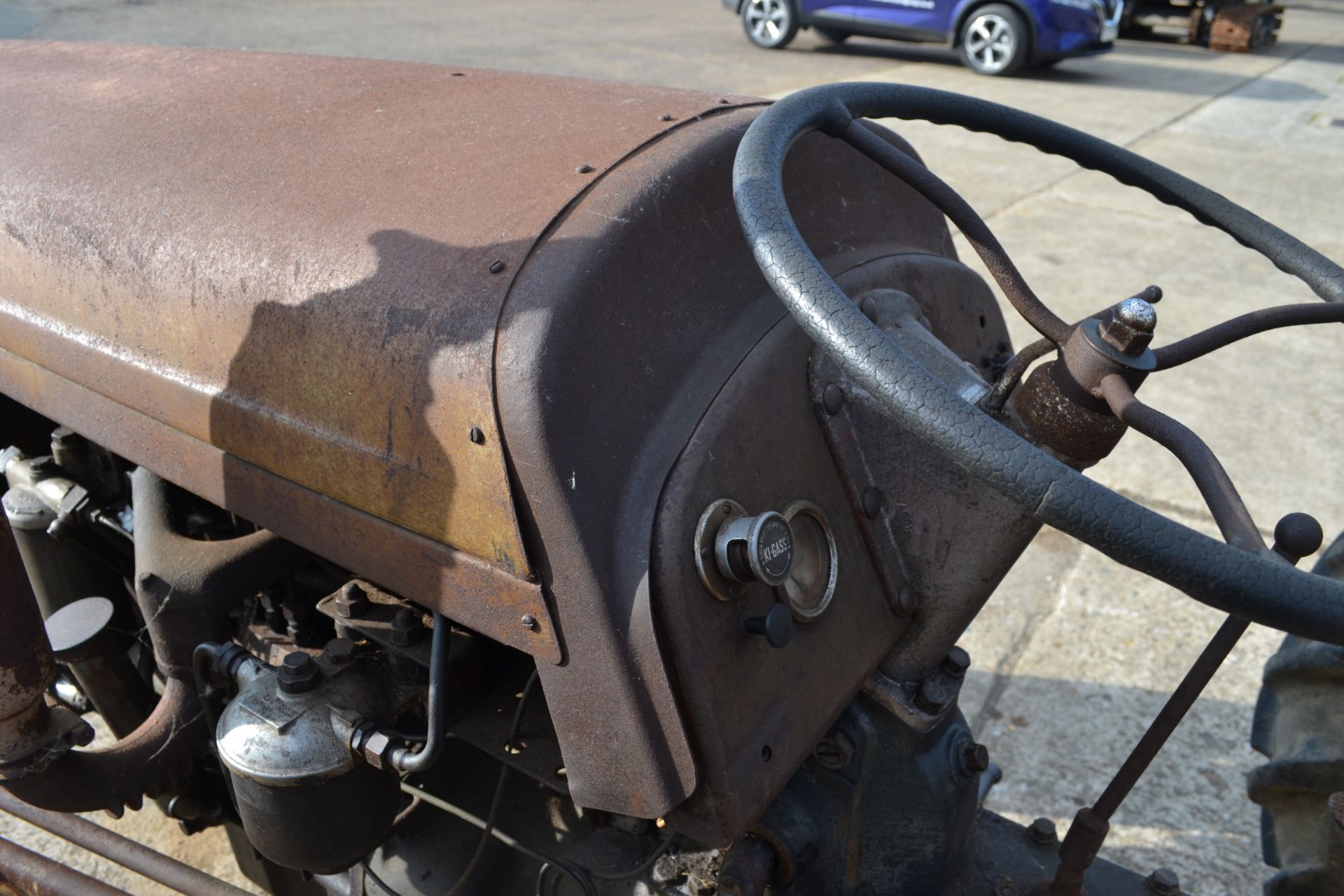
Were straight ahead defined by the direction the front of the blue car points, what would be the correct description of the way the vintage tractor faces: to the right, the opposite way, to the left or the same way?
the opposite way

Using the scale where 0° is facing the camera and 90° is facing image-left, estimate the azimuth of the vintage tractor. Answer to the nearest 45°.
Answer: approximately 135°

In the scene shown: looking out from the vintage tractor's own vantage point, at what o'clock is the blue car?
The blue car is roughly at 2 o'clock from the vintage tractor.

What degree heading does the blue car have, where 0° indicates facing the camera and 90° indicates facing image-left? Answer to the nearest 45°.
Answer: approximately 315°
